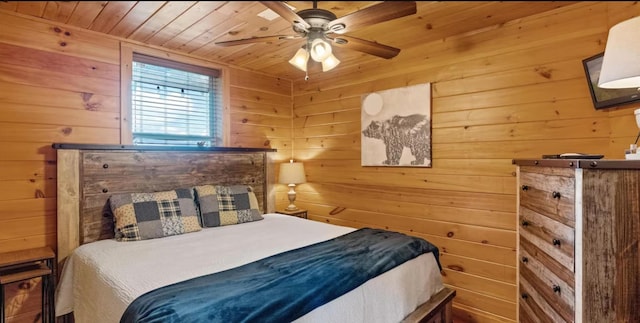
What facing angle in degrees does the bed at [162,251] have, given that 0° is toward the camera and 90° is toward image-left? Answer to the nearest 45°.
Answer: approximately 315°

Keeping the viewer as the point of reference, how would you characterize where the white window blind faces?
facing the viewer and to the right of the viewer

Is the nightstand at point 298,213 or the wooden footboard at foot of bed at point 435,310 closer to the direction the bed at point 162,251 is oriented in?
the wooden footboard at foot of bed

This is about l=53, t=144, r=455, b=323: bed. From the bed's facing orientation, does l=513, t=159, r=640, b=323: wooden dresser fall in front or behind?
in front

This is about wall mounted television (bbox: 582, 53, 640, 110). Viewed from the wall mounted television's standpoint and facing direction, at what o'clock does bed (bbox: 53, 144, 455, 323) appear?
The bed is roughly at 12 o'clock from the wall mounted television.

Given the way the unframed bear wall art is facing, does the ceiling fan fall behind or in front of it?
in front

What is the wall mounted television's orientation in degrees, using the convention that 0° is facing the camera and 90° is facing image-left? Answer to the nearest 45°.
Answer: approximately 45°

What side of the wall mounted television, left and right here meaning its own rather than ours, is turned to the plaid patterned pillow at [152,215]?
front

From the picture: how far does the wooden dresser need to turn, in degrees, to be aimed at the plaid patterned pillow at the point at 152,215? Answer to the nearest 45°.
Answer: approximately 45° to its right

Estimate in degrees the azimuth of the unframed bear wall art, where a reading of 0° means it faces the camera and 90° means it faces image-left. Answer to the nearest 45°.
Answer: approximately 45°

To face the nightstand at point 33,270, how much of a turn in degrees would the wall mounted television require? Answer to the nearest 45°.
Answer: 0° — it already faces it
